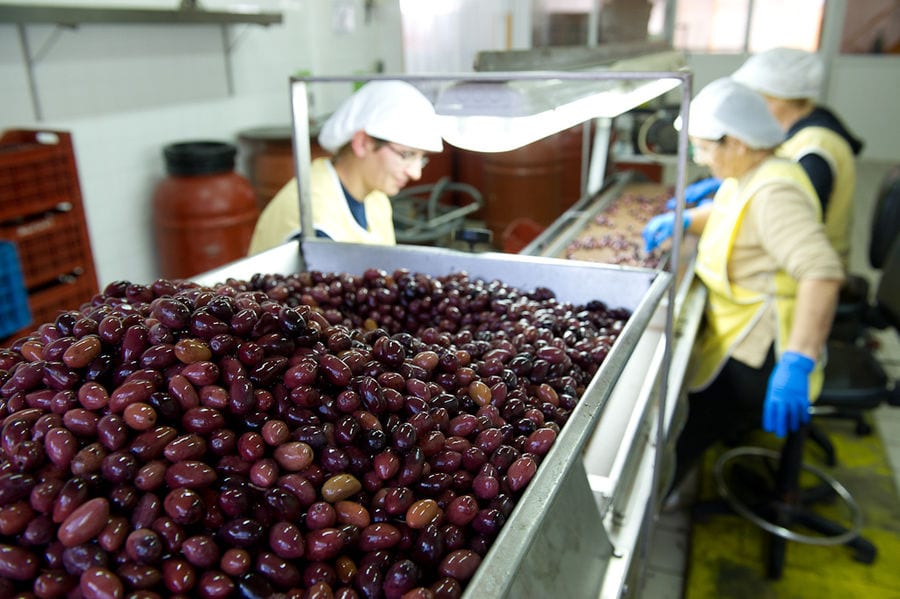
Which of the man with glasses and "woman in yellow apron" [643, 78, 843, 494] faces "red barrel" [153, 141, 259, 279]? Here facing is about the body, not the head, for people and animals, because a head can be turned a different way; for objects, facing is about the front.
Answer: the woman in yellow apron

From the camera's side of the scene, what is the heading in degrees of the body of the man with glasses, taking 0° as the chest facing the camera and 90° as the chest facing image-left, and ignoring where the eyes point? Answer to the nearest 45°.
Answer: approximately 315°

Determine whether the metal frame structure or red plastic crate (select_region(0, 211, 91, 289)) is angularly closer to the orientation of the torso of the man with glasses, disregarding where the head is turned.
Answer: the metal frame structure

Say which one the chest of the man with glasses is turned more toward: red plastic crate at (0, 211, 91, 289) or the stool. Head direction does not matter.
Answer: the stool

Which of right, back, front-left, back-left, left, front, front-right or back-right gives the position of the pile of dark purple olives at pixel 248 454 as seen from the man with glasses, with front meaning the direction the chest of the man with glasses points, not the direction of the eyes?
front-right

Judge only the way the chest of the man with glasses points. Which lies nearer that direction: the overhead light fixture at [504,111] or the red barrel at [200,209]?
the overhead light fixture

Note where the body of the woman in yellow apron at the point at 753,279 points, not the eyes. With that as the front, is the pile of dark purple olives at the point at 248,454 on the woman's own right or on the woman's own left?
on the woman's own left

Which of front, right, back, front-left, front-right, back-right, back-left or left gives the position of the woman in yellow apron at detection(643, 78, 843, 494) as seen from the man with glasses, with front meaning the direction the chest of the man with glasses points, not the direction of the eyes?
front-left

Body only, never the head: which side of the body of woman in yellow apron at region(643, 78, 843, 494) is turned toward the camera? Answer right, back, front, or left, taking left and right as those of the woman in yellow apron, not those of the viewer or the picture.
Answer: left

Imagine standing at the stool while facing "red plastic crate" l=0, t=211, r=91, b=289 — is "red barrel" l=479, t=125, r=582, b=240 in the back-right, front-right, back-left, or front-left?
front-right

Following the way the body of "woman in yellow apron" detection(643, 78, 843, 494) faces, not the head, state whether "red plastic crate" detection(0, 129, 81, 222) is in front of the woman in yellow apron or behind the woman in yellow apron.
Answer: in front

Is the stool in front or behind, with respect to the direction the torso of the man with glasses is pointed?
in front

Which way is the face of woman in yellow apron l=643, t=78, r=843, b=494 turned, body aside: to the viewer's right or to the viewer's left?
to the viewer's left

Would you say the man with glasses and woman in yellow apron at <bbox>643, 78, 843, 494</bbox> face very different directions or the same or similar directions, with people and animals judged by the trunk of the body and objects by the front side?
very different directions
